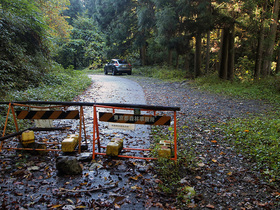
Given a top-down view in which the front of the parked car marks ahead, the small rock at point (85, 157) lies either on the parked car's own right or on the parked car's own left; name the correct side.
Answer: on the parked car's own left

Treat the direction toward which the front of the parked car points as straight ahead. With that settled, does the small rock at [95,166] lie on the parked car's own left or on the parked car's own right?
on the parked car's own left

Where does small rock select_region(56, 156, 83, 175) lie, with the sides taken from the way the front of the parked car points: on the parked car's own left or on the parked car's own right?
on the parked car's own left
